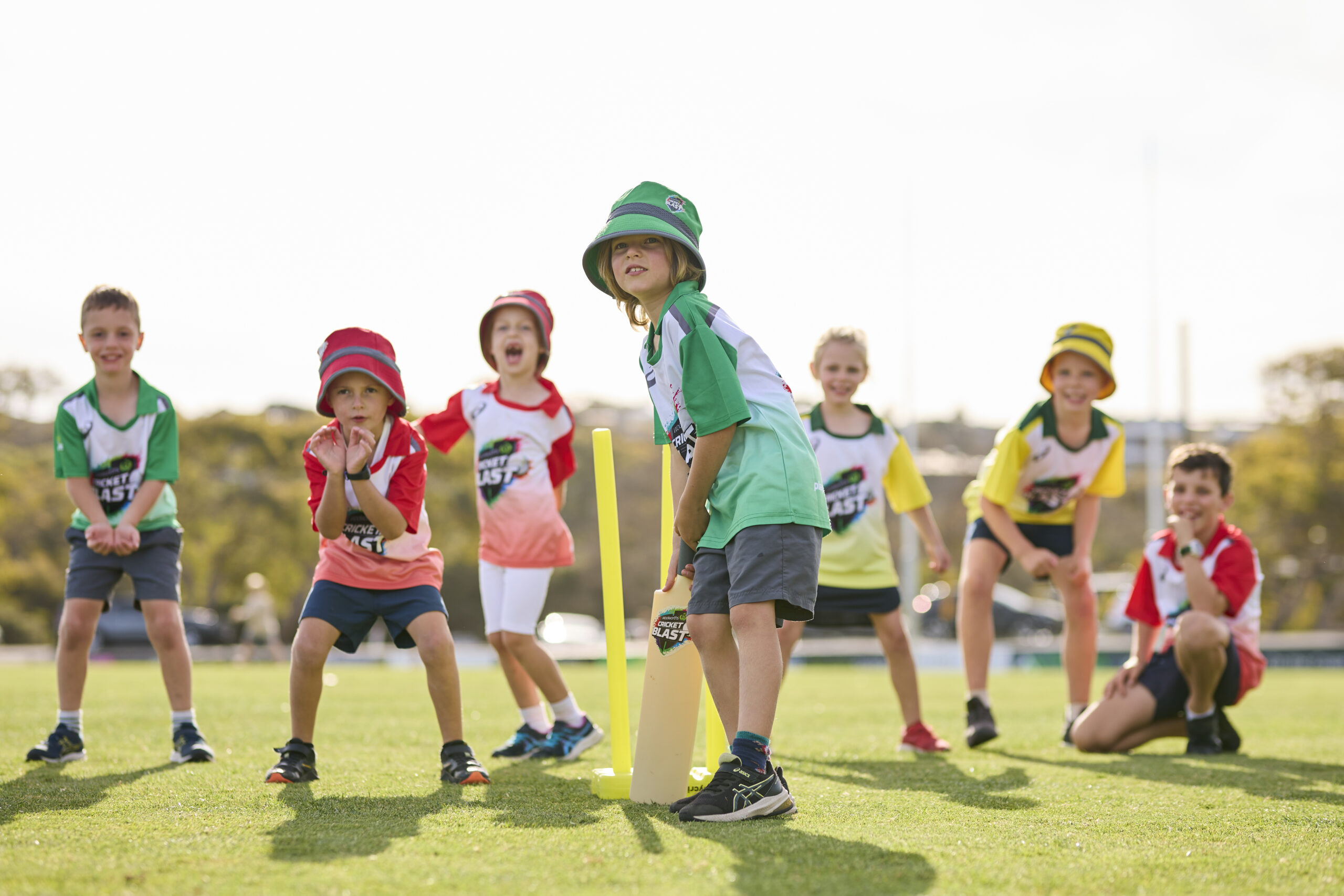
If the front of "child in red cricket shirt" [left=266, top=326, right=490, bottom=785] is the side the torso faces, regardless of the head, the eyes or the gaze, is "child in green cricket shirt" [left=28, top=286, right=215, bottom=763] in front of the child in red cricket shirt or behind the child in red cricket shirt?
behind

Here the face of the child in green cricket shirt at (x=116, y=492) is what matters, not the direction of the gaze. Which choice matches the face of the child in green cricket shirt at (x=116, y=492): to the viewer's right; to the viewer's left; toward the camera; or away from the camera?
toward the camera

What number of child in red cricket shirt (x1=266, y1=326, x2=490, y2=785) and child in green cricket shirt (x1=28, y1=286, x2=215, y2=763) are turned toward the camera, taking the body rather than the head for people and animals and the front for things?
2

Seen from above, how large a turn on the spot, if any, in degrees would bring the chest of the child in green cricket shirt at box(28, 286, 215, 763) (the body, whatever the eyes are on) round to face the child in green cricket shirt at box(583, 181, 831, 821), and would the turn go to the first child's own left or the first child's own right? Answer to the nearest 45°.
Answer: approximately 45° to the first child's own left

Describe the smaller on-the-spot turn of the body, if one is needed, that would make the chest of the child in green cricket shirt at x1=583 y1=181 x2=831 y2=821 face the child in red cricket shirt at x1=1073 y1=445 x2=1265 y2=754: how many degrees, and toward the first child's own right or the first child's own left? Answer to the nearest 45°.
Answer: approximately 180°

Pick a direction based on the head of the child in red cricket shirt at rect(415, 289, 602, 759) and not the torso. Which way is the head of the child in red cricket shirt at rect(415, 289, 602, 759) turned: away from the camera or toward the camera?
toward the camera

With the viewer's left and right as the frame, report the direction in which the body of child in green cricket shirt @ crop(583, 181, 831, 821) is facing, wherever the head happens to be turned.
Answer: facing the viewer and to the left of the viewer

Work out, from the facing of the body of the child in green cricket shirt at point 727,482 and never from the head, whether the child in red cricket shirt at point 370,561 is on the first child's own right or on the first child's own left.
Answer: on the first child's own right

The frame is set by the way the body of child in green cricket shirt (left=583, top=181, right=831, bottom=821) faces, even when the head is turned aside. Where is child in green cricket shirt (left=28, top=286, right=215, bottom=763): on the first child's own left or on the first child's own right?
on the first child's own right

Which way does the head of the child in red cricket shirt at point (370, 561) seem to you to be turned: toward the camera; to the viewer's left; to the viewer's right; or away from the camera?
toward the camera

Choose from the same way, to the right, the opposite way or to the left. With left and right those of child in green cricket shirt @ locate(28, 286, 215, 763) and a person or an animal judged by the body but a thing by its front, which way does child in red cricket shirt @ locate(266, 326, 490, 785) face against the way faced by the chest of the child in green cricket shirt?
the same way

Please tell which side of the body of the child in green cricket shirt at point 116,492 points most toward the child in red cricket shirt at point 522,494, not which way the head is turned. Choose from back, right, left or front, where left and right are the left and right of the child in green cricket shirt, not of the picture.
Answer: left

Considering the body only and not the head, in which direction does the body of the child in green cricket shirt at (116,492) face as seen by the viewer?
toward the camera

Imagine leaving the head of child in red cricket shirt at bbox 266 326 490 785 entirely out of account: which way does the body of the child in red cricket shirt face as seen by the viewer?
toward the camera
